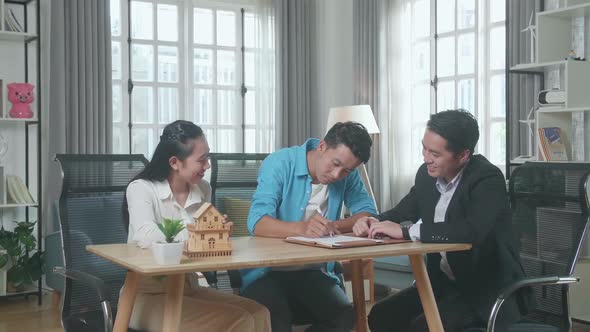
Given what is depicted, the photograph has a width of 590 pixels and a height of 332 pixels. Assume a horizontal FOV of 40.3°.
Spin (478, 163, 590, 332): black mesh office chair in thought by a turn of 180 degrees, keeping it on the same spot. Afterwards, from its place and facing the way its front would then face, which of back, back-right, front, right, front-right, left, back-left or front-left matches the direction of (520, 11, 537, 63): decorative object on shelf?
front-left

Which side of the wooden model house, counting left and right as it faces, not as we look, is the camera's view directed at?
front

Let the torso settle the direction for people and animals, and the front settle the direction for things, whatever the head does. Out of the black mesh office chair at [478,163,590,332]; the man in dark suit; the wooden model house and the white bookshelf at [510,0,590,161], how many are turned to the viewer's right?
0

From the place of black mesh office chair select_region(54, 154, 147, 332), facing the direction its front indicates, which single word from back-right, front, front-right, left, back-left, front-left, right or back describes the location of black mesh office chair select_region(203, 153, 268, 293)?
left

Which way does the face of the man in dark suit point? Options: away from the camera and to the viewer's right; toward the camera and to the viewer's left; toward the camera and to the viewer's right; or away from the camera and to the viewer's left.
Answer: toward the camera and to the viewer's left

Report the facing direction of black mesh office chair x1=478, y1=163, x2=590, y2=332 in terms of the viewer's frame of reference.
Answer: facing the viewer and to the left of the viewer

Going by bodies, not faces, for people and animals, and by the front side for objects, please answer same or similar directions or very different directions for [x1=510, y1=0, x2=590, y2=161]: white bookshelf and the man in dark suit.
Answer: same or similar directions

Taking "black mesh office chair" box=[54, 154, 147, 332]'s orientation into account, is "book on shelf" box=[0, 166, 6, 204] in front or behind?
behind

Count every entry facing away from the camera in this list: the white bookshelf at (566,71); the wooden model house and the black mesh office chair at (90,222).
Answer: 0

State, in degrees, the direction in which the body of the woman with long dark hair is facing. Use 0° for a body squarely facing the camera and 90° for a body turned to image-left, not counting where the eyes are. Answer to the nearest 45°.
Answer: approximately 315°

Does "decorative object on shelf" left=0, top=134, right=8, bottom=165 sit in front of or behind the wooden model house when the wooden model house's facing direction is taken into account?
behind

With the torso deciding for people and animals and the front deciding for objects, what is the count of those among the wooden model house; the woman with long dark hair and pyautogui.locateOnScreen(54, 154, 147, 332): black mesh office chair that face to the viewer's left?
0
